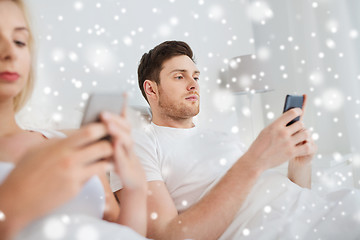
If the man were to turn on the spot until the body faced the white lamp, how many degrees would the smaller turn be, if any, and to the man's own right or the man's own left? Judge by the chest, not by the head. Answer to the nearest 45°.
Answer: approximately 135° to the man's own left

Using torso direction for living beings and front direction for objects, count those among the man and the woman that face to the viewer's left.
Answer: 0

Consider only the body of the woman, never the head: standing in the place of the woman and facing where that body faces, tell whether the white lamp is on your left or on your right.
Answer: on your left

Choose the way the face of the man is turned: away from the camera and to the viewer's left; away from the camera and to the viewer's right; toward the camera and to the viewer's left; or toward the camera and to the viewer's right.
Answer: toward the camera and to the viewer's right

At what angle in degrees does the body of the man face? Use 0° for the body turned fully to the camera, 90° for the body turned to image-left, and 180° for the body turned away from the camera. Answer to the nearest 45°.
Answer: approximately 315°

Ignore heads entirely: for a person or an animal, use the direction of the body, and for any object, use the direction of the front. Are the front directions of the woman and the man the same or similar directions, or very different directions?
same or similar directions

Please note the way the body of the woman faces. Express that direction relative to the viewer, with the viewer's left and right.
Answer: facing the viewer and to the right of the viewer
